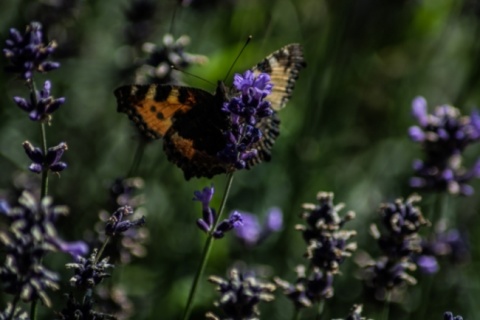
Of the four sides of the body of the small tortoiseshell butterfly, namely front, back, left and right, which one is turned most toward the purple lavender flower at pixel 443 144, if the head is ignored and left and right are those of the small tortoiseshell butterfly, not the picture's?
right

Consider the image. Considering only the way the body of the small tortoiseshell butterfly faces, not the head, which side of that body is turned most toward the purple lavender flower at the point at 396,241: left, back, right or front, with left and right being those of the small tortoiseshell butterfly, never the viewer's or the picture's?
right

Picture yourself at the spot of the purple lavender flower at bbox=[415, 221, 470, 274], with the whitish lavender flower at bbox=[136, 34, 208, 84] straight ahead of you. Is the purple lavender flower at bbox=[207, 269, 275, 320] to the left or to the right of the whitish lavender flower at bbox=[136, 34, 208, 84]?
left

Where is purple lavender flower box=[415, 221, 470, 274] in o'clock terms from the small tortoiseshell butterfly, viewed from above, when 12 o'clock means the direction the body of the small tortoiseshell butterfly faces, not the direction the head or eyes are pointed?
The purple lavender flower is roughly at 2 o'clock from the small tortoiseshell butterfly.

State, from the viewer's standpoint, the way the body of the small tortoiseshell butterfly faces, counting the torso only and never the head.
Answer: away from the camera

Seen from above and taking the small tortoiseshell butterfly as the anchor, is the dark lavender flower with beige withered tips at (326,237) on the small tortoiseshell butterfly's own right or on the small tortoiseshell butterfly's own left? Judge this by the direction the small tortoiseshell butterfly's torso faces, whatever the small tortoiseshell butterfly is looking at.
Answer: on the small tortoiseshell butterfly's own right

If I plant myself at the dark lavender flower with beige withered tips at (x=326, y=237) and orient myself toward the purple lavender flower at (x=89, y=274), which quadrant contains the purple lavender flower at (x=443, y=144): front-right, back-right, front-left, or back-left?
back-right

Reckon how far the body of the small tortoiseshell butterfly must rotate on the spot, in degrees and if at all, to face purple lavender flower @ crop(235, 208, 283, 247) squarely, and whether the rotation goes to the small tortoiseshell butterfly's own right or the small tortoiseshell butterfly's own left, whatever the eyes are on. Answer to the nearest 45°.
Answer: approximately 45° to the small tortoiseshell butterfly's own right
